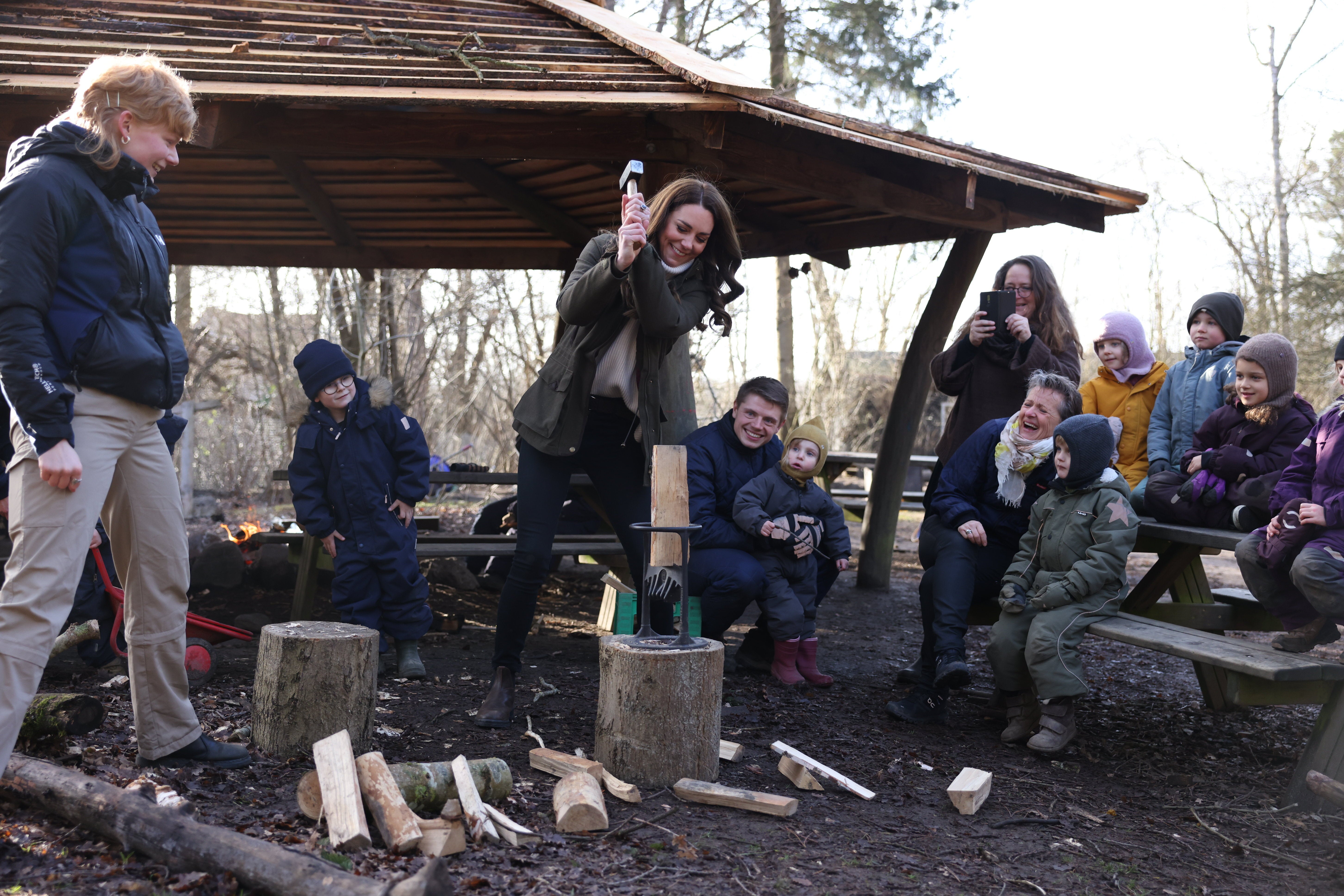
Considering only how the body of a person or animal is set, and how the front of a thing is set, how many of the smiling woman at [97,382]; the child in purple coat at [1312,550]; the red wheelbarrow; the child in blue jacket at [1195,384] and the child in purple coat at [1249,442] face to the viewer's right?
2

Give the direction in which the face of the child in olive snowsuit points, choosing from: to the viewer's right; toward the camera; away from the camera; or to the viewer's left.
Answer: to the viewer's left

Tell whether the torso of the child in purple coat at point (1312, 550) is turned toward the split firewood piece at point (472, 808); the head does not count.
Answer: yes

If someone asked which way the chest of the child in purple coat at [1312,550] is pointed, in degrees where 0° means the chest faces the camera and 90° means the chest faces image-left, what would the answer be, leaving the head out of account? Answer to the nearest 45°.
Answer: approximately 45°

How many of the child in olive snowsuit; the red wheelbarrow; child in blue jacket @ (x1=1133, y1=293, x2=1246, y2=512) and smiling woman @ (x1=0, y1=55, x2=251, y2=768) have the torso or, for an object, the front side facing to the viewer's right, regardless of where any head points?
2

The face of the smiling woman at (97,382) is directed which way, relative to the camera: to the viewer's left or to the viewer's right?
to the viewer's right

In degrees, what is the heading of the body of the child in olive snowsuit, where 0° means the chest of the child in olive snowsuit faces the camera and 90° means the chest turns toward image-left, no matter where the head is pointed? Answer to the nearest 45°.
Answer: approximately 45°

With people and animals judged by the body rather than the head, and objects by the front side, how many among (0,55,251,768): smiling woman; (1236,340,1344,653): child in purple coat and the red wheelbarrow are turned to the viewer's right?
2

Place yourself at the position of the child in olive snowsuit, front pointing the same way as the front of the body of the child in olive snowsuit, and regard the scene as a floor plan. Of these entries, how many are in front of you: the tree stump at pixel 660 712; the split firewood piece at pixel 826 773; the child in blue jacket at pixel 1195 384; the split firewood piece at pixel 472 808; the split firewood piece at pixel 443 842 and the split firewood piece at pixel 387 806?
5

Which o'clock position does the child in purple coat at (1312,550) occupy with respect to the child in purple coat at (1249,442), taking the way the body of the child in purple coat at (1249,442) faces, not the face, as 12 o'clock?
the child in purple coat at (1312,550) is roughly at 10 o'clock from the child in purple coat at (1249,442).

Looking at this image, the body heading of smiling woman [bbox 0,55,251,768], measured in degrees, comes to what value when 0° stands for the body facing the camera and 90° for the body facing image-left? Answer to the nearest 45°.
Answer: approximately 270°
